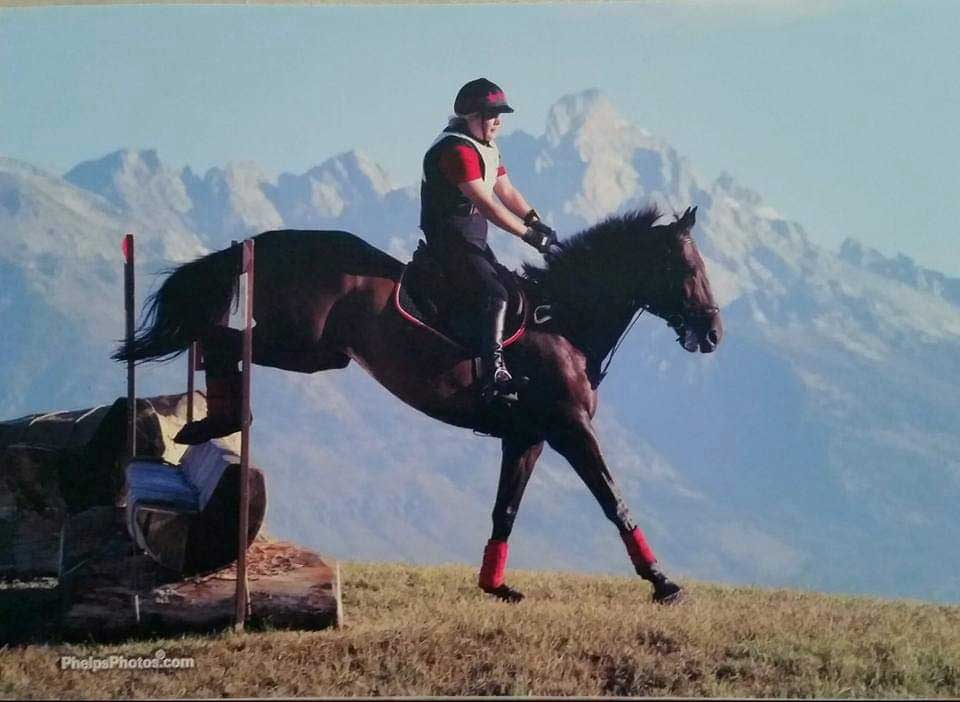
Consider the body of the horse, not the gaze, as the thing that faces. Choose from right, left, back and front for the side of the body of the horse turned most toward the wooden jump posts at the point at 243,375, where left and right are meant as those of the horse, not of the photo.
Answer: back

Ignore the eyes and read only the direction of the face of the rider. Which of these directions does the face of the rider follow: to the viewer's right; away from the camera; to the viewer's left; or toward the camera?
to the viewer's right

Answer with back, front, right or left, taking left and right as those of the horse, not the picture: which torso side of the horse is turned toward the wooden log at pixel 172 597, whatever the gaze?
back

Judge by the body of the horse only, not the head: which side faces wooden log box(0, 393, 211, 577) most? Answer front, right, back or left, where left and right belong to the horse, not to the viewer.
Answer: back

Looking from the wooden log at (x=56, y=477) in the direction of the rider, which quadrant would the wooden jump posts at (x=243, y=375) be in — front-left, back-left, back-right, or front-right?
front-right

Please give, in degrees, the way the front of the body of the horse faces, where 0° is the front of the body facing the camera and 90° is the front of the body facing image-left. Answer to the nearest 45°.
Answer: approximately 270°

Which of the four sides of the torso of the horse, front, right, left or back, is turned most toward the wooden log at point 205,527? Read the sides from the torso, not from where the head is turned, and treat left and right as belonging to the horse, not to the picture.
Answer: back

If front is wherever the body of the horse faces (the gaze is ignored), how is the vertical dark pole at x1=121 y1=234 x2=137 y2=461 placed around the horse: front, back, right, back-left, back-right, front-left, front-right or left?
back
